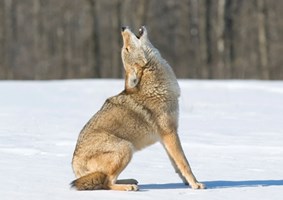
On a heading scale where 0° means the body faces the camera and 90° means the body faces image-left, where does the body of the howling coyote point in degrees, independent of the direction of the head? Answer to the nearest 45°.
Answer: approximately 270°
